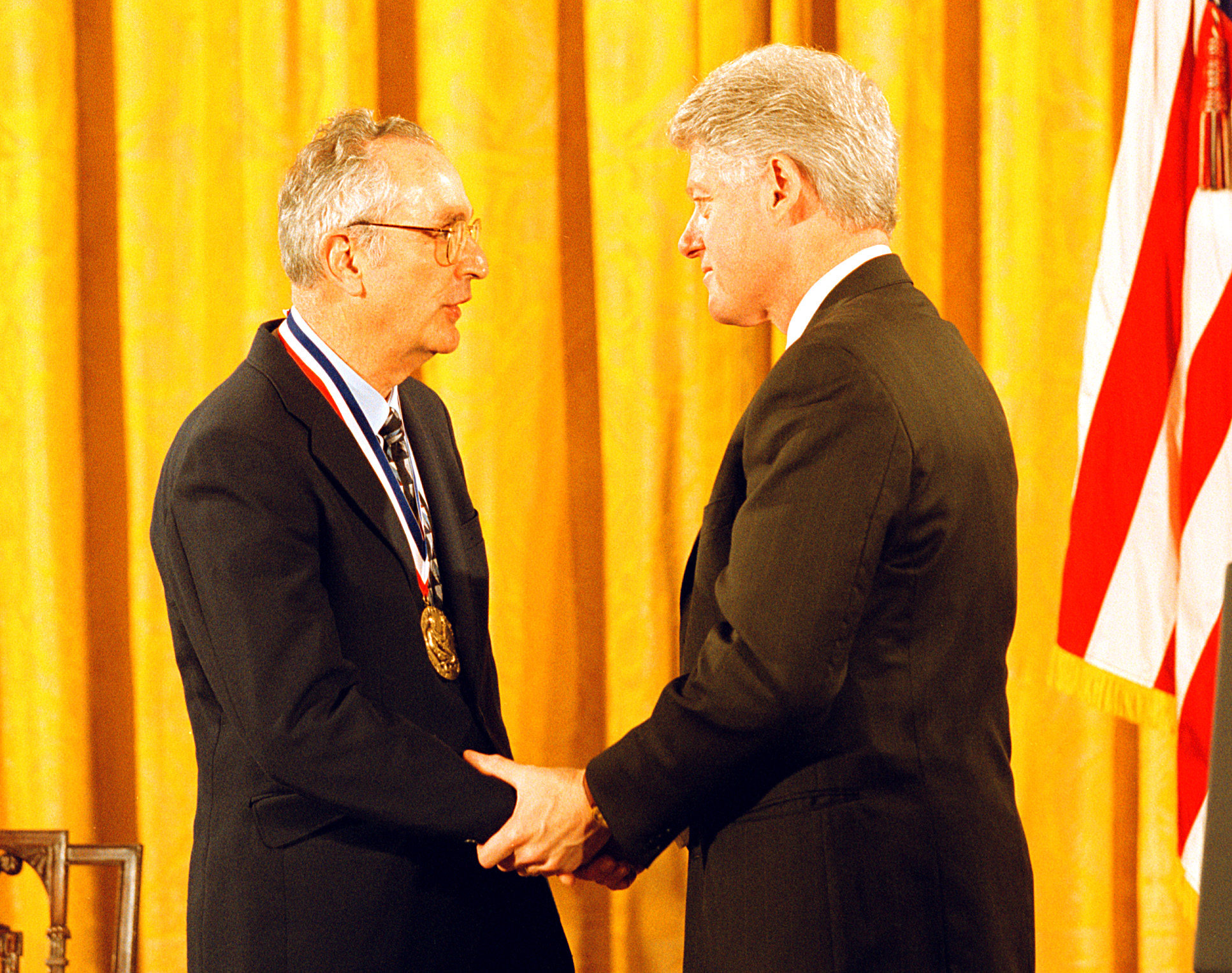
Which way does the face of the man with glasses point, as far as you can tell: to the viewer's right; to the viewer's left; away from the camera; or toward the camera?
to the viewer's right

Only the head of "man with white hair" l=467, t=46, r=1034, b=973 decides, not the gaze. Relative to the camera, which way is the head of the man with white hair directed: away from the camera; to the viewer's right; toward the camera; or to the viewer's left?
to the viewer's left

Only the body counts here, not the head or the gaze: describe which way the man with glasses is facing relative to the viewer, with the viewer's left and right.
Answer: facing the viewer and to the right of the viewer

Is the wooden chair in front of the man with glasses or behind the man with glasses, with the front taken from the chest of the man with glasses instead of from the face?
behind
